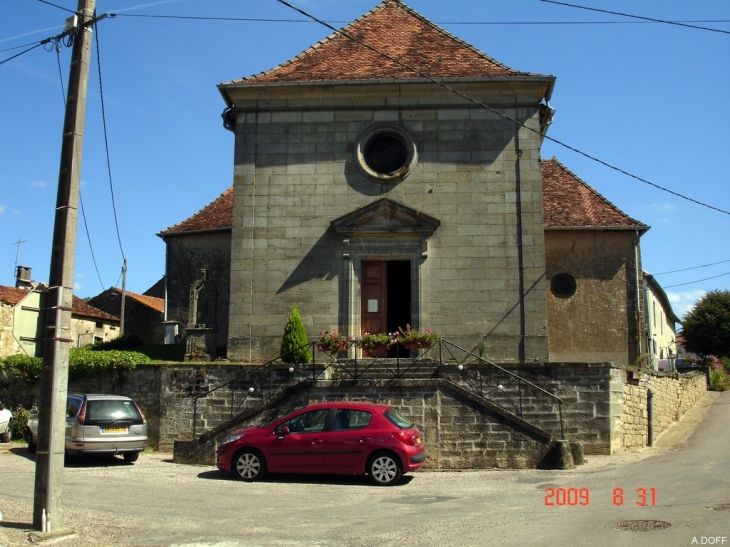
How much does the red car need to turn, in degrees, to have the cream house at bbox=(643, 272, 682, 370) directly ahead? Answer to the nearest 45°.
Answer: approximately 135° to its right

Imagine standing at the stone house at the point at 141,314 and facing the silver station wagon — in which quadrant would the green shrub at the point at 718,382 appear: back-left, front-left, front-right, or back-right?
front-left

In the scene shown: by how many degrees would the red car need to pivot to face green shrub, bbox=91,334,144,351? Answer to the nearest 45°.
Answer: approximately 45° to its right

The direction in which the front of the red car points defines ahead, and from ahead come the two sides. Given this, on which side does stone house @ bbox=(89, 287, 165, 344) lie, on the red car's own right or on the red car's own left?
on the red car's own right

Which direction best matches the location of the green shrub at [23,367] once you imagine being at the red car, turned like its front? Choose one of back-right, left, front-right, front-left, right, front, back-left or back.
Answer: front-right

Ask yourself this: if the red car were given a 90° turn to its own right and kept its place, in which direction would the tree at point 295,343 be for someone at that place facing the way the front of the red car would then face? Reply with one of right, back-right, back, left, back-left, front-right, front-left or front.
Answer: front

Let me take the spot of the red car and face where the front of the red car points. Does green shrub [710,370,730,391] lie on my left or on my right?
on my right

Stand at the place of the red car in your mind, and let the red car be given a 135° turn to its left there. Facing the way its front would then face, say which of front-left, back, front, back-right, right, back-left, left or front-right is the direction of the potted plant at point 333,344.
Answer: back-left

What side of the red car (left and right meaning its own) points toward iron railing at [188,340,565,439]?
right

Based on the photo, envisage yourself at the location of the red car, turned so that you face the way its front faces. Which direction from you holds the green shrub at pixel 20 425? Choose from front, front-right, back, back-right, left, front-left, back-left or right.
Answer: front-right

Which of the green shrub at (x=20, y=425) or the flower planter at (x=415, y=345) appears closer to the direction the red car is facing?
the green shrub

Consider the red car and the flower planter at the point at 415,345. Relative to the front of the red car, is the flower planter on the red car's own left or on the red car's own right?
on the red car's own right

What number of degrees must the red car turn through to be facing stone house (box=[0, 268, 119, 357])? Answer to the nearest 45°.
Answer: approximately 45° to its right

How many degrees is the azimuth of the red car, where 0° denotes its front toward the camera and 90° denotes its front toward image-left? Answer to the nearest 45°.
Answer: approximately 90°

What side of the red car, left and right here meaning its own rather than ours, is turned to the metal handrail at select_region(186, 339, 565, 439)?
right

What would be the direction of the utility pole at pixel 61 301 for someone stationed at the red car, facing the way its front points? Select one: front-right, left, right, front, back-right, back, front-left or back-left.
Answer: front-left

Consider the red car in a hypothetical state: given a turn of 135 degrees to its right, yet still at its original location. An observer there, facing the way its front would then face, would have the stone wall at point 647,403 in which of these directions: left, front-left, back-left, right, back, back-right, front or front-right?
front

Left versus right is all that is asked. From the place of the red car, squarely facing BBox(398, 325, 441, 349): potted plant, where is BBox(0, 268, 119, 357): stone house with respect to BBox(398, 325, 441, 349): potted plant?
left
